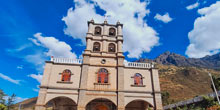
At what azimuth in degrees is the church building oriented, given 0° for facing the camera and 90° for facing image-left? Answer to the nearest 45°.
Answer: approximately 0°
